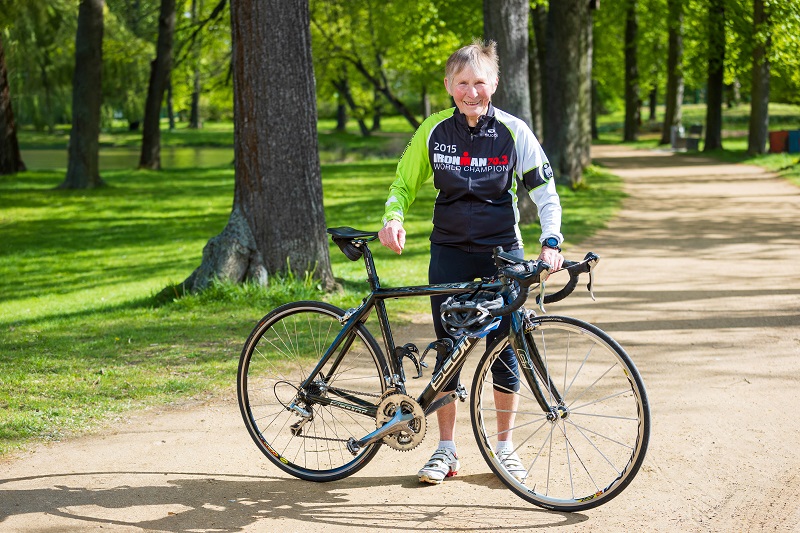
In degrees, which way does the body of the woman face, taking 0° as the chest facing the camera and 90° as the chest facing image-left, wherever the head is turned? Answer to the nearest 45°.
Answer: approximately 0°

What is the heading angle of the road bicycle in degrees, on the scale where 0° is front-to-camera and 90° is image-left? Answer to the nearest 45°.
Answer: approximately 315°

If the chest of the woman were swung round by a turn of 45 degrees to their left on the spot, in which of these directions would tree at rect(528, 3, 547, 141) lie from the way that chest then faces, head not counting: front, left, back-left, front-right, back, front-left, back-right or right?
back-left

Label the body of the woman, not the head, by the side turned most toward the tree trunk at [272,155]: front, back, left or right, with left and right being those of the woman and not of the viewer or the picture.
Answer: back

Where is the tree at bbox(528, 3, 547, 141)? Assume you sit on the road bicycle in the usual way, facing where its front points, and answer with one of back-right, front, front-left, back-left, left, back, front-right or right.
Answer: back-left

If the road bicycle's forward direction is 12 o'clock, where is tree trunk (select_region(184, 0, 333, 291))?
The tree trunk is roughly at 7 o'clock from the road bicycle.

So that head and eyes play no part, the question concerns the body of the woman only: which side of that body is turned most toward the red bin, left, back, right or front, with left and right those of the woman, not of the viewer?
back
